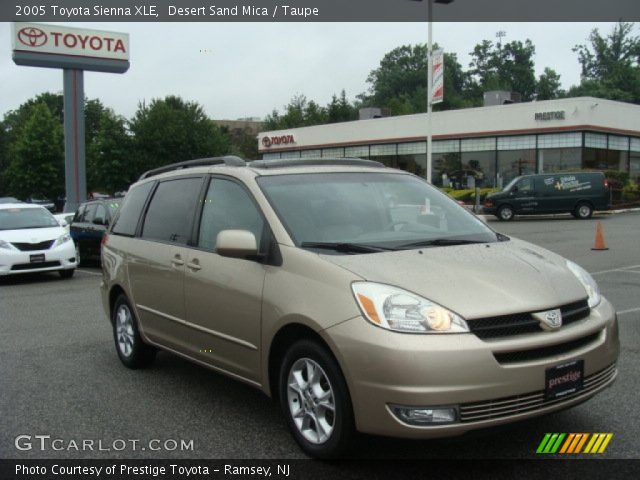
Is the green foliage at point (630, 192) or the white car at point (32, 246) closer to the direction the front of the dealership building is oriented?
the white car

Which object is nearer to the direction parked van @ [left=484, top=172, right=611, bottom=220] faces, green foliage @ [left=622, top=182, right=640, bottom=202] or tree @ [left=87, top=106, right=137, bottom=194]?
the tree

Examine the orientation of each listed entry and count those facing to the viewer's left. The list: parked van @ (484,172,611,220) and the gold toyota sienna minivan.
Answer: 1

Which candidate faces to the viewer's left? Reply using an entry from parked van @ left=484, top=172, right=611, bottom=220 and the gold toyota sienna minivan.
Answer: the parked van

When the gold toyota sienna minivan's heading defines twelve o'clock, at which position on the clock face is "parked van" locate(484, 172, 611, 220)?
The parked van is roughly at 8 o'clock from the gold toyota sienna minivan.

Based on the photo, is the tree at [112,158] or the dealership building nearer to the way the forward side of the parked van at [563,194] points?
the tree

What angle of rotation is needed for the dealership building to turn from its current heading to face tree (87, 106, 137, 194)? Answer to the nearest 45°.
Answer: approximately 45° to its right

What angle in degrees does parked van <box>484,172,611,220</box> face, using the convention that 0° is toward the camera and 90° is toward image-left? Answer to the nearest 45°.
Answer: approximately 90°

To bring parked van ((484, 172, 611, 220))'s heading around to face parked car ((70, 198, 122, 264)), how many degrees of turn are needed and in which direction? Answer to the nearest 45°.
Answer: approximately 45° to its left

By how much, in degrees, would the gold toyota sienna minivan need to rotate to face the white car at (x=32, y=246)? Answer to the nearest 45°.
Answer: approximately 180°

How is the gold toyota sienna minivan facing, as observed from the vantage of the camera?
facing the viewer and to the right of the viewer

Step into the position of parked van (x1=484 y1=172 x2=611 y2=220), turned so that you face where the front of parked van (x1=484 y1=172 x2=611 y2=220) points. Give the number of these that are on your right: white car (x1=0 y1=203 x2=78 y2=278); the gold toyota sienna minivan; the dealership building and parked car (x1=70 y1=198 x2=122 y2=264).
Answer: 1

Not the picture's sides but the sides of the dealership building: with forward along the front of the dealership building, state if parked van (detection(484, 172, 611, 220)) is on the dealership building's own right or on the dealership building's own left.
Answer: on the dealership building's own left

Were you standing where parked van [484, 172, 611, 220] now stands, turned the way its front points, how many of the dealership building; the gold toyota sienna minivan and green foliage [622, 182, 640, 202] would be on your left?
1
